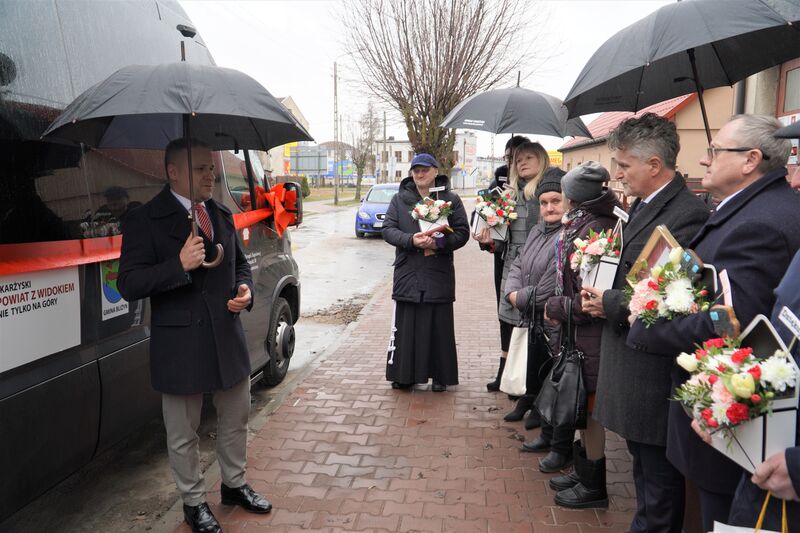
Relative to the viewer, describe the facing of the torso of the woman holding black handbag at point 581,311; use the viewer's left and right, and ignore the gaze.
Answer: facing to the left of the viewer

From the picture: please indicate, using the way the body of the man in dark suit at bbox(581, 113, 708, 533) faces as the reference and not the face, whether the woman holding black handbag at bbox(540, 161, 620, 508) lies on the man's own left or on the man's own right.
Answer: on the man's own right

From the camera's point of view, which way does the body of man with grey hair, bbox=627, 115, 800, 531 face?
to the viewer's left

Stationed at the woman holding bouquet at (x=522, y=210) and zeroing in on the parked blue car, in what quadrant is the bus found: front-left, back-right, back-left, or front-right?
back-left

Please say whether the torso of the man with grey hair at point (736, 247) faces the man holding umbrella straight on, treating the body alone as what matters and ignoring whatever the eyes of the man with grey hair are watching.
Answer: yes

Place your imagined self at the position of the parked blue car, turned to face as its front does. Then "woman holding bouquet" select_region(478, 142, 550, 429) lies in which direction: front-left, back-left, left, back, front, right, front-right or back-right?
front-left

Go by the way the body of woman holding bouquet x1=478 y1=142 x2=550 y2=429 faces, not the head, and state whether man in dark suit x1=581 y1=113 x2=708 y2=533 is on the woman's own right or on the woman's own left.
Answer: on the woman's own left

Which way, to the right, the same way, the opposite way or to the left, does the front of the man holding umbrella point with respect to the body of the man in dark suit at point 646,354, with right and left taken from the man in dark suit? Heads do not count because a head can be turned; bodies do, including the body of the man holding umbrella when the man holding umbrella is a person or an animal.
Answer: the opposite way

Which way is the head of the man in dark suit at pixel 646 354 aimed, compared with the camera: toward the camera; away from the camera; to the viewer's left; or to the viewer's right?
to the viewer's left

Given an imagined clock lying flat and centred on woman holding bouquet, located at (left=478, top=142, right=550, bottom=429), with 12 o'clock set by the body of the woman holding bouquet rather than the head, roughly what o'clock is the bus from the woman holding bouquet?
The bus is roughly at 12 o'clock from the woman holding bouquet.

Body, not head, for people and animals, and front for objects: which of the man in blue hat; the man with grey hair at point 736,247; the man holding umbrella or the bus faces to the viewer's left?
the man with grey hair

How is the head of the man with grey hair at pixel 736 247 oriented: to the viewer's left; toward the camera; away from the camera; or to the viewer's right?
to the viewer's left

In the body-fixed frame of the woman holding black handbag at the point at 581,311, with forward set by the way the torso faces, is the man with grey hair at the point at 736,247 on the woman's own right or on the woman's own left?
on the woman's own left
